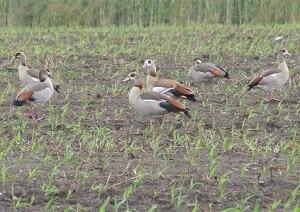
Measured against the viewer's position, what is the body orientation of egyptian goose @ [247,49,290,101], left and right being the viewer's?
facing to the right of the viewer

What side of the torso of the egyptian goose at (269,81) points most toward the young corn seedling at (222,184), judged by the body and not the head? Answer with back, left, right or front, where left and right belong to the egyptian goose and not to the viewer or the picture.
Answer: right

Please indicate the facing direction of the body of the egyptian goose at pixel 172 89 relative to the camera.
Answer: to the viewer's left

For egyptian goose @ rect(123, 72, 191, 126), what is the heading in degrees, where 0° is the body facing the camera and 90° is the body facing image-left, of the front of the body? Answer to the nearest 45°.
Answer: approximately 90°

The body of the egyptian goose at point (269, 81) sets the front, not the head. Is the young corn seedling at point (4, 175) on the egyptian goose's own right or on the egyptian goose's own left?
on the egyptian goose's own right

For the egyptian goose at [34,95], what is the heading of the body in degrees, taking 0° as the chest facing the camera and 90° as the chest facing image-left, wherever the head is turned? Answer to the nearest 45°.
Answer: approximately 270°

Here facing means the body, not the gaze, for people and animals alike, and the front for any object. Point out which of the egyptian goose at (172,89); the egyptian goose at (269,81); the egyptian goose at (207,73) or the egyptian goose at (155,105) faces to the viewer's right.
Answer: the egyptian goose at (269,81)

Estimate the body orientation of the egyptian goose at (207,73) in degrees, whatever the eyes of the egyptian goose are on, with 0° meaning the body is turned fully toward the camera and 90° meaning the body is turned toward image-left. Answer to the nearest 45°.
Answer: approximately 90°

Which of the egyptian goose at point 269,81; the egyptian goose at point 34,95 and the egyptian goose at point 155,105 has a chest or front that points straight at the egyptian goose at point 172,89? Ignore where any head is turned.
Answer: the egyptian goose at point 34,95
